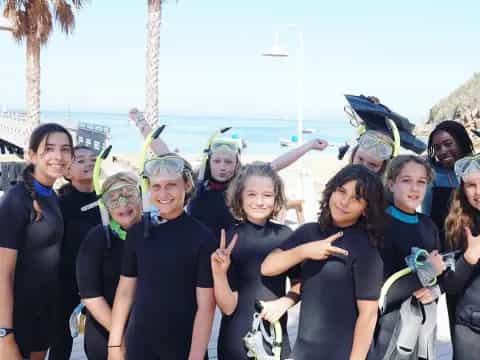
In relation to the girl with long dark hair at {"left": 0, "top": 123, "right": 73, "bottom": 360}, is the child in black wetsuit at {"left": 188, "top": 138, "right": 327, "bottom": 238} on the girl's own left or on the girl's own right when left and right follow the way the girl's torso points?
on the girl's own left

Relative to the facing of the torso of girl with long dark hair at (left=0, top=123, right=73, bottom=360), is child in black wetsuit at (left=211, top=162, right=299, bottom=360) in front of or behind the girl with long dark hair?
in front

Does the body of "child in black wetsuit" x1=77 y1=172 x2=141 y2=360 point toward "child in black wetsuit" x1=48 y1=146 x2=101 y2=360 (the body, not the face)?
no

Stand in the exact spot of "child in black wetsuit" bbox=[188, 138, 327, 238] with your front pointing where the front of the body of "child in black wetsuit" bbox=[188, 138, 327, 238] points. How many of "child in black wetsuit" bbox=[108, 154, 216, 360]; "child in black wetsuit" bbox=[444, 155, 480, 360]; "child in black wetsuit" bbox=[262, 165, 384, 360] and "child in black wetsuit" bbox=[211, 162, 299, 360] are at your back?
0

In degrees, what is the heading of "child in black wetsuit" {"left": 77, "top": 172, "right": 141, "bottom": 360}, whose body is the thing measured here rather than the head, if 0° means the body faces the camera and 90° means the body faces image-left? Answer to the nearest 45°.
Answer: approximately 315°

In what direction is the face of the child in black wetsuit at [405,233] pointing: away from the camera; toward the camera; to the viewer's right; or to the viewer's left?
toward the camera

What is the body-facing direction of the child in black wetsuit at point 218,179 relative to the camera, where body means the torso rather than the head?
toward the camera

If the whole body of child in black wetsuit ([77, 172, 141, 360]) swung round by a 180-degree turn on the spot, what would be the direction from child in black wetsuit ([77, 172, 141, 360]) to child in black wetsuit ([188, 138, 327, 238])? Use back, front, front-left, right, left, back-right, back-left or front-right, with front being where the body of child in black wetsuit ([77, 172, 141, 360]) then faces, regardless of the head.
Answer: right

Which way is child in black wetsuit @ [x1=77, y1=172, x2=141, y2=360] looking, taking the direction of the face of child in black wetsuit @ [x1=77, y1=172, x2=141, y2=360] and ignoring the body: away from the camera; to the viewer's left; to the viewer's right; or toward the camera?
toward the camera

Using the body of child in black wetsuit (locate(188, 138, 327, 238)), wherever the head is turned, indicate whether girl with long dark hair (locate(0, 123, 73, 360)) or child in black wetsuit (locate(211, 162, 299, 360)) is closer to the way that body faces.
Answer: the child in black wetsuit

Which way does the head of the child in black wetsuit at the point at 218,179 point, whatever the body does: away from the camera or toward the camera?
toward the camera

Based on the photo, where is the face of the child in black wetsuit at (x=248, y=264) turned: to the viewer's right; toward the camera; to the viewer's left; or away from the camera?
toward the camera

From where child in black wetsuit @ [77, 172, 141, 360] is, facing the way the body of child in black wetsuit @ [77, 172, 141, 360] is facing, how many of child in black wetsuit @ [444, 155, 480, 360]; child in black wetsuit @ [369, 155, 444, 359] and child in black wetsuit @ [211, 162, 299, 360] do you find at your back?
0

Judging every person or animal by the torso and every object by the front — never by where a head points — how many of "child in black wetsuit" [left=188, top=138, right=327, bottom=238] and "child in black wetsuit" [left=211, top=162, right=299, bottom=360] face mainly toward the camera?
2

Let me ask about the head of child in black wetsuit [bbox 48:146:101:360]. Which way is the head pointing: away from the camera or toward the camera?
toward the camera

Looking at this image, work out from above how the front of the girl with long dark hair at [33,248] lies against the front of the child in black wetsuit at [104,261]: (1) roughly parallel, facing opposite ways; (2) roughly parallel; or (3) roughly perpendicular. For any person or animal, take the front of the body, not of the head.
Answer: roughly parallel
